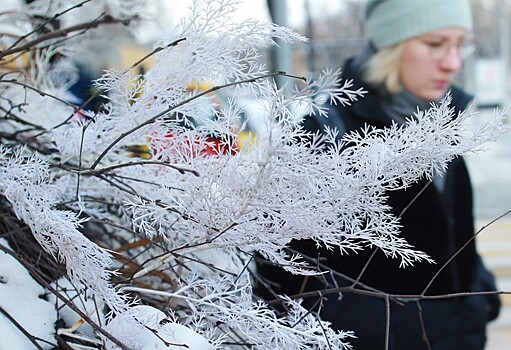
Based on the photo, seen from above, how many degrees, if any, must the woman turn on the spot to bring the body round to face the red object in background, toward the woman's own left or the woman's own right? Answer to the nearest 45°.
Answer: approximately 45° to the woman's own right

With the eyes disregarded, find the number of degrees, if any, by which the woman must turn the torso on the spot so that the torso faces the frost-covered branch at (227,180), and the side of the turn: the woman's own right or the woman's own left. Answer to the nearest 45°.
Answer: approximately 45° to the woman's own right
